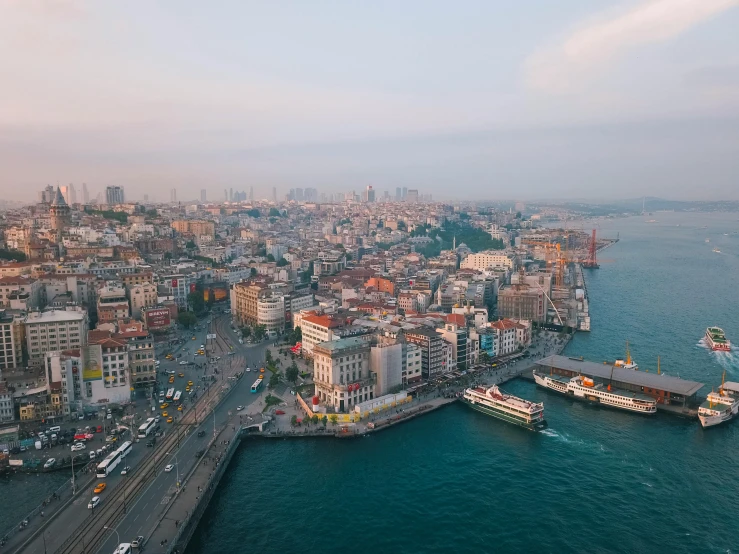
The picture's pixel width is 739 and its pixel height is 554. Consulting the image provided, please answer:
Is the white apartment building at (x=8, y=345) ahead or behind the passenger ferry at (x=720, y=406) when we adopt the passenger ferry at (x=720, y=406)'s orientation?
ahead

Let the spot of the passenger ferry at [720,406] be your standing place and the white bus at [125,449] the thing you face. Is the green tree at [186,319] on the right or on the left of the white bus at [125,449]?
right

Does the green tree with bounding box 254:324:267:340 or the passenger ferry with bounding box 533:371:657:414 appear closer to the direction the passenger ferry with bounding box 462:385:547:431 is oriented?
the green tree

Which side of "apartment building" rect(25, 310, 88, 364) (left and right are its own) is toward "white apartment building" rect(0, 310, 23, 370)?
right

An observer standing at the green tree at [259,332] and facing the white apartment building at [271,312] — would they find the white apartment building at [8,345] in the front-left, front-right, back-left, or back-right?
back-left

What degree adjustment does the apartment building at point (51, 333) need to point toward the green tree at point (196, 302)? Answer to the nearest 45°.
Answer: approximately 135° to its left

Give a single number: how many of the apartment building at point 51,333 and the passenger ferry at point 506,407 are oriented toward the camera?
1

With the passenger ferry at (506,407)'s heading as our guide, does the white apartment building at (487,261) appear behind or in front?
in front

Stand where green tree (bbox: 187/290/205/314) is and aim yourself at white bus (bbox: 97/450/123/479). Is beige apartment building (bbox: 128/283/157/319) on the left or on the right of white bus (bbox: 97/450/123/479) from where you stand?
right
